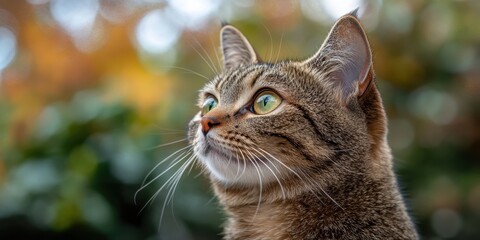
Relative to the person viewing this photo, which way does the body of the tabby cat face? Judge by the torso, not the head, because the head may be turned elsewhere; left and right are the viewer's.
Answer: facing the viewer and to the left of the viewer
